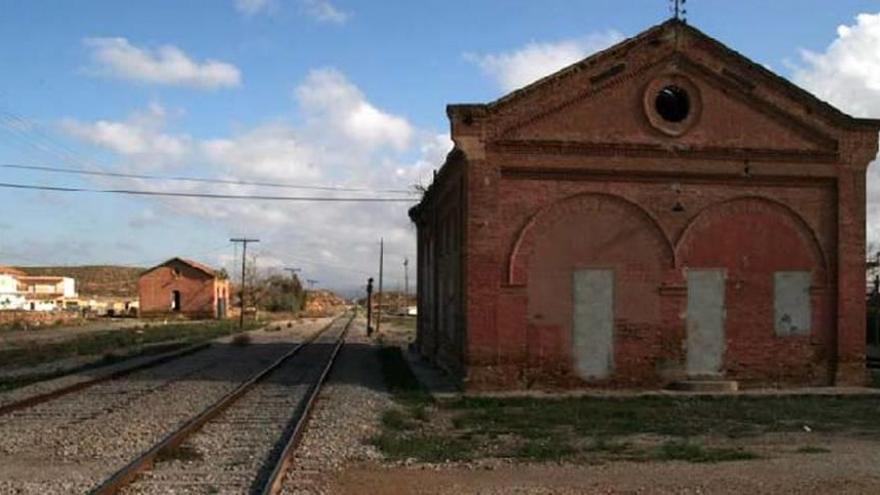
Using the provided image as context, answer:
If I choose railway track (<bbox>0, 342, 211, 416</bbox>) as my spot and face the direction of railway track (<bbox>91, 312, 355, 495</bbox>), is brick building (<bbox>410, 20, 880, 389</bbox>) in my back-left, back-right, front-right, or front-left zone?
front-left

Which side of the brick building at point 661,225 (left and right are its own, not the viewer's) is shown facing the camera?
front

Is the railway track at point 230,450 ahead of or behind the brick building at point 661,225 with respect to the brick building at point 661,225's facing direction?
ahead

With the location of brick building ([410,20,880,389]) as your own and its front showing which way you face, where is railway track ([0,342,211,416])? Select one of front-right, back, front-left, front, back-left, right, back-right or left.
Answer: right
